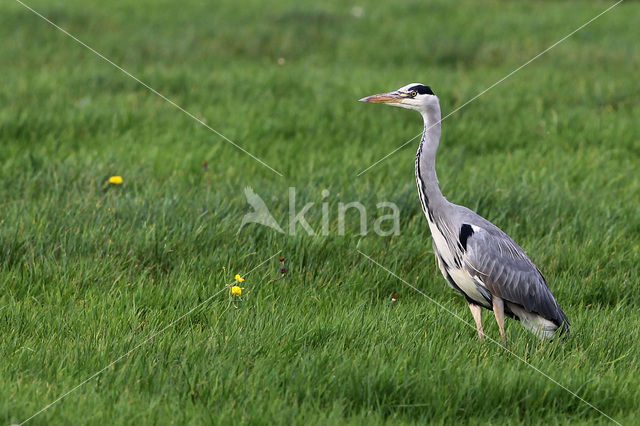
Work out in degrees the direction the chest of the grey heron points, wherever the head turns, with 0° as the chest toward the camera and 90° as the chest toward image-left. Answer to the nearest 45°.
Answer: approximately 90°
